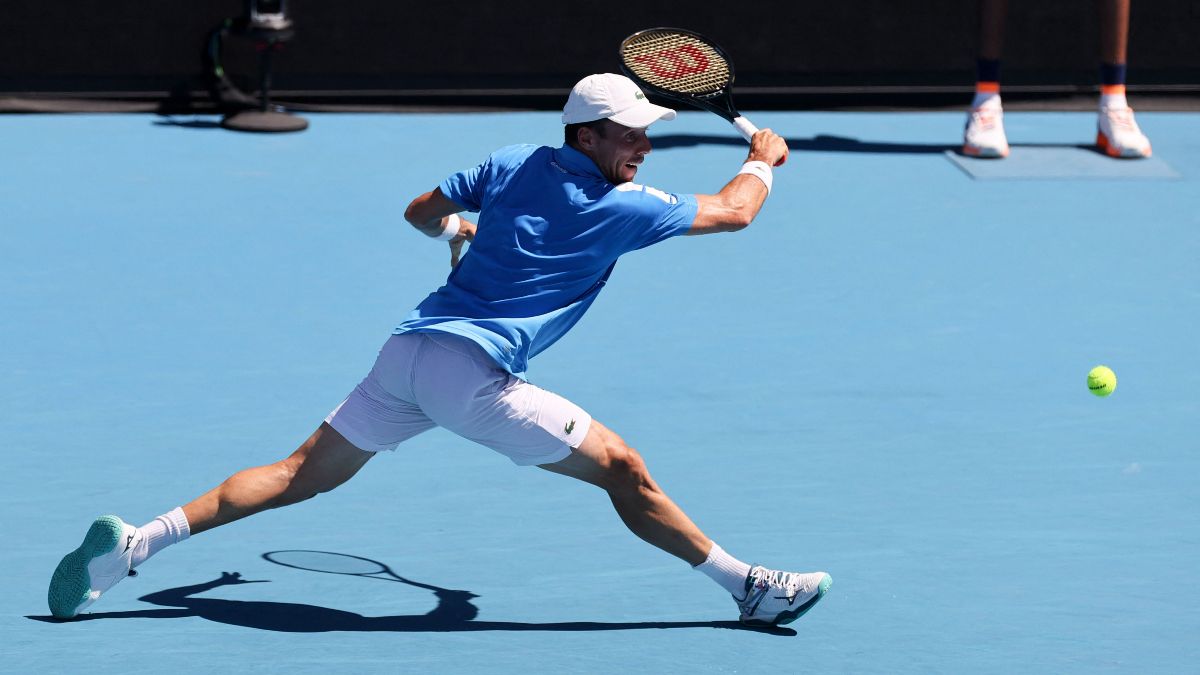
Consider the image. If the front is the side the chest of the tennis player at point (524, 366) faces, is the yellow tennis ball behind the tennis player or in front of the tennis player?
in front

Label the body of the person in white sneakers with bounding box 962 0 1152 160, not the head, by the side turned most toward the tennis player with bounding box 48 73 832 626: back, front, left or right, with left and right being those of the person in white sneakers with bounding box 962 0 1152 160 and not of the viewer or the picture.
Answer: front

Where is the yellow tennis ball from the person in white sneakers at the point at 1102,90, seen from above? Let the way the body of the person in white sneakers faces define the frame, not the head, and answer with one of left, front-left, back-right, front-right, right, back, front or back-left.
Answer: front

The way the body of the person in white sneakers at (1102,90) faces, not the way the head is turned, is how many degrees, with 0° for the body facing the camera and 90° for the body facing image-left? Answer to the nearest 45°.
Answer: approximately 0°
